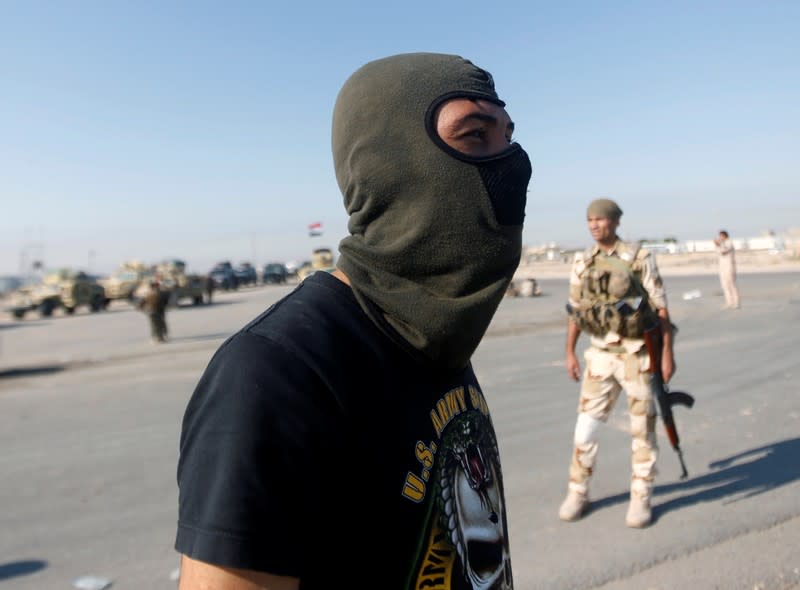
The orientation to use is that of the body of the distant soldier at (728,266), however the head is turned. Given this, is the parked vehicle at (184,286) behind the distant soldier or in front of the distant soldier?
in front

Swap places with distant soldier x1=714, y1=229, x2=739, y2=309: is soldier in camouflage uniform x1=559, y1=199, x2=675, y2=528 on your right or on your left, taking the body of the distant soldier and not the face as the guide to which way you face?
on your left

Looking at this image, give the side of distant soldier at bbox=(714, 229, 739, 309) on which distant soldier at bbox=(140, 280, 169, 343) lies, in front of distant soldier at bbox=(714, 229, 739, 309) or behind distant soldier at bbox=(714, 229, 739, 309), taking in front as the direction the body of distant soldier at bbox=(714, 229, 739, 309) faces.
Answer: in front

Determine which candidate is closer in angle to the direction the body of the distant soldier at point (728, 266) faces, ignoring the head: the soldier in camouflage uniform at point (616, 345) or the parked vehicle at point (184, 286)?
the parked vehicle

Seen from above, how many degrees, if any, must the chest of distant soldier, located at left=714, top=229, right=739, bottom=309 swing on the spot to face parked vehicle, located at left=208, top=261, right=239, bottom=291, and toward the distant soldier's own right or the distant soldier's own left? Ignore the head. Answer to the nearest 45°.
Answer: approximately 45° to the distant soldier's own right

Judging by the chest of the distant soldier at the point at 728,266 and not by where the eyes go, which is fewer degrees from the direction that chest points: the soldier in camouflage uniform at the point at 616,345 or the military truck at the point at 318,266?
the military truck

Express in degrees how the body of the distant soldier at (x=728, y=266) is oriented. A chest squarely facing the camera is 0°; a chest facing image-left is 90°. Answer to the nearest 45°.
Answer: approximately 90°
